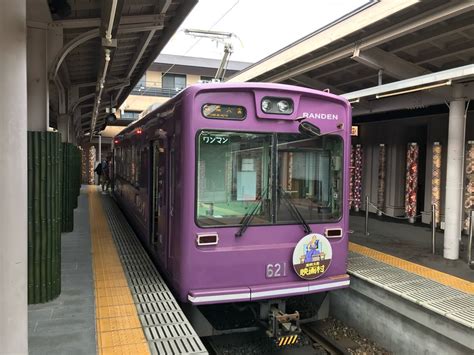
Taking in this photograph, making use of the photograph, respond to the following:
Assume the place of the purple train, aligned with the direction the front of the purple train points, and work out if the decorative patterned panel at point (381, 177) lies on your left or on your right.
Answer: on your left

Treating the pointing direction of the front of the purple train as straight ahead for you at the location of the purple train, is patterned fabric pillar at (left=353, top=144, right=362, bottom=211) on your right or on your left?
on your left

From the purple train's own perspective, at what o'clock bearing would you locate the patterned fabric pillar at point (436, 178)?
The patterned fabric pillar is roughly at 9 o'clock from the purple train.

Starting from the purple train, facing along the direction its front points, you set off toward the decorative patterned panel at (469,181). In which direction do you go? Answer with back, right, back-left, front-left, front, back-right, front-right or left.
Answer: left

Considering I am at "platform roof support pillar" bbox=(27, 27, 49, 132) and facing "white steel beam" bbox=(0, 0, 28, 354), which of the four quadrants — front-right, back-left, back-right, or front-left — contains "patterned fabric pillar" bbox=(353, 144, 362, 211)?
back-left

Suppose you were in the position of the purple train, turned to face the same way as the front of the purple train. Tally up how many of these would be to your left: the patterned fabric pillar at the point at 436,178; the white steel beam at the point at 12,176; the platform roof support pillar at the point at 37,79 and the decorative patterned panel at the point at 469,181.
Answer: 2

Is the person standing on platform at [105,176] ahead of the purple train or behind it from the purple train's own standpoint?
behind

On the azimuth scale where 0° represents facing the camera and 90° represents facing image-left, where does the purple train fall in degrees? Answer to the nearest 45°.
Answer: approximately 315°
